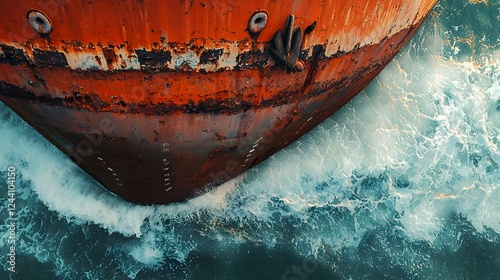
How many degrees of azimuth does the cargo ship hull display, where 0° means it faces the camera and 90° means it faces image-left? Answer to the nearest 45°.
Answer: approximately 0°
